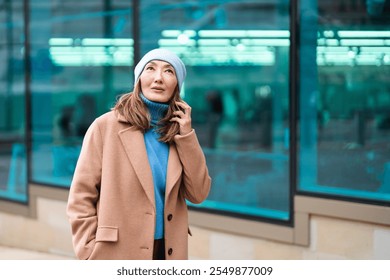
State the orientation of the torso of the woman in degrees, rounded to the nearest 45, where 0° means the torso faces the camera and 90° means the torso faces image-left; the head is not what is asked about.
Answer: approximately 315°
